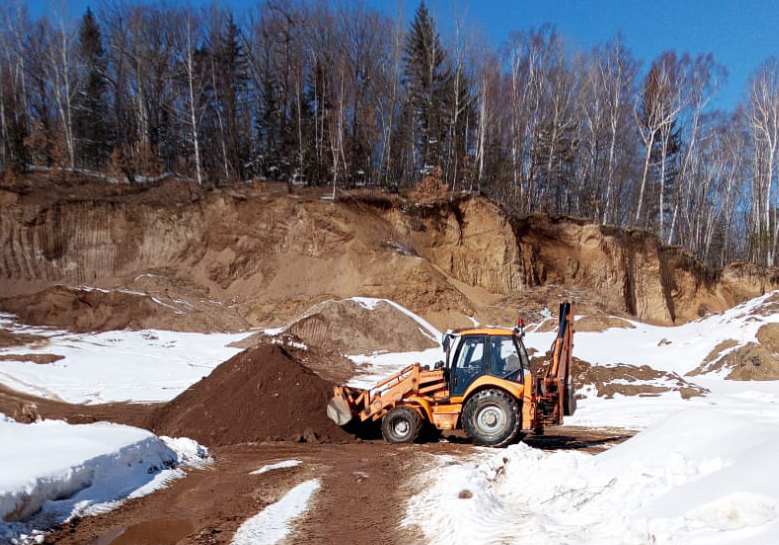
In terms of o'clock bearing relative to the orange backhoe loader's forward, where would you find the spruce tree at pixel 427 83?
The spruce tree is roughly at 3 o'clock from the orange backhoe loader.

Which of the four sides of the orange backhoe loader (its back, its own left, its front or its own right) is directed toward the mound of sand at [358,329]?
right

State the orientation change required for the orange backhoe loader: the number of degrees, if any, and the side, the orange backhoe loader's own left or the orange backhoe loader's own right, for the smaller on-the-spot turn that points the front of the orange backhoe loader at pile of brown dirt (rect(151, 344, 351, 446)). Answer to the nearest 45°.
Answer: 0° — it already faces it

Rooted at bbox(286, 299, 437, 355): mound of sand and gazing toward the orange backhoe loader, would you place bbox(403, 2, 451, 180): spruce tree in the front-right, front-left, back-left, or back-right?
back-left

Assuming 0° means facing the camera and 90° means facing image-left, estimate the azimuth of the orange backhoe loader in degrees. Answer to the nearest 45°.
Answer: approximately 90°

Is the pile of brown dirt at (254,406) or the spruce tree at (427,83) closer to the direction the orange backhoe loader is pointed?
the pile of brown dirt

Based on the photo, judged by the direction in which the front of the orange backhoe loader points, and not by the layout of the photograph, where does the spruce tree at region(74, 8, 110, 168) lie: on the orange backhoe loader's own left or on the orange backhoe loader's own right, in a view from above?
on the orange backhoe loader's own right

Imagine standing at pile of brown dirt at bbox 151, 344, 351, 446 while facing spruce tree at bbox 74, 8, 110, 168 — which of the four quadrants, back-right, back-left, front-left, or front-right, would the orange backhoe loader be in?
back-right
